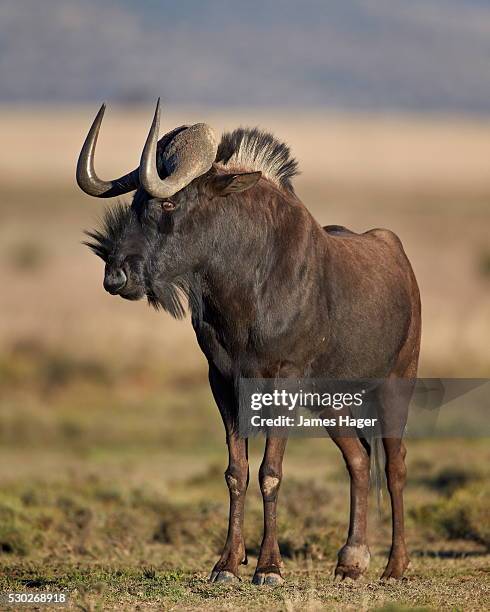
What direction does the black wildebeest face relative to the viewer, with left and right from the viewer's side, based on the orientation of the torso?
facing the viewer and to the left of the viewer
